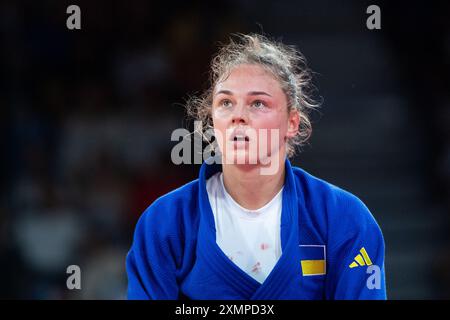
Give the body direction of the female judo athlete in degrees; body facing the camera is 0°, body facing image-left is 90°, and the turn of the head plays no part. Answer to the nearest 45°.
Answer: approximately 0°
